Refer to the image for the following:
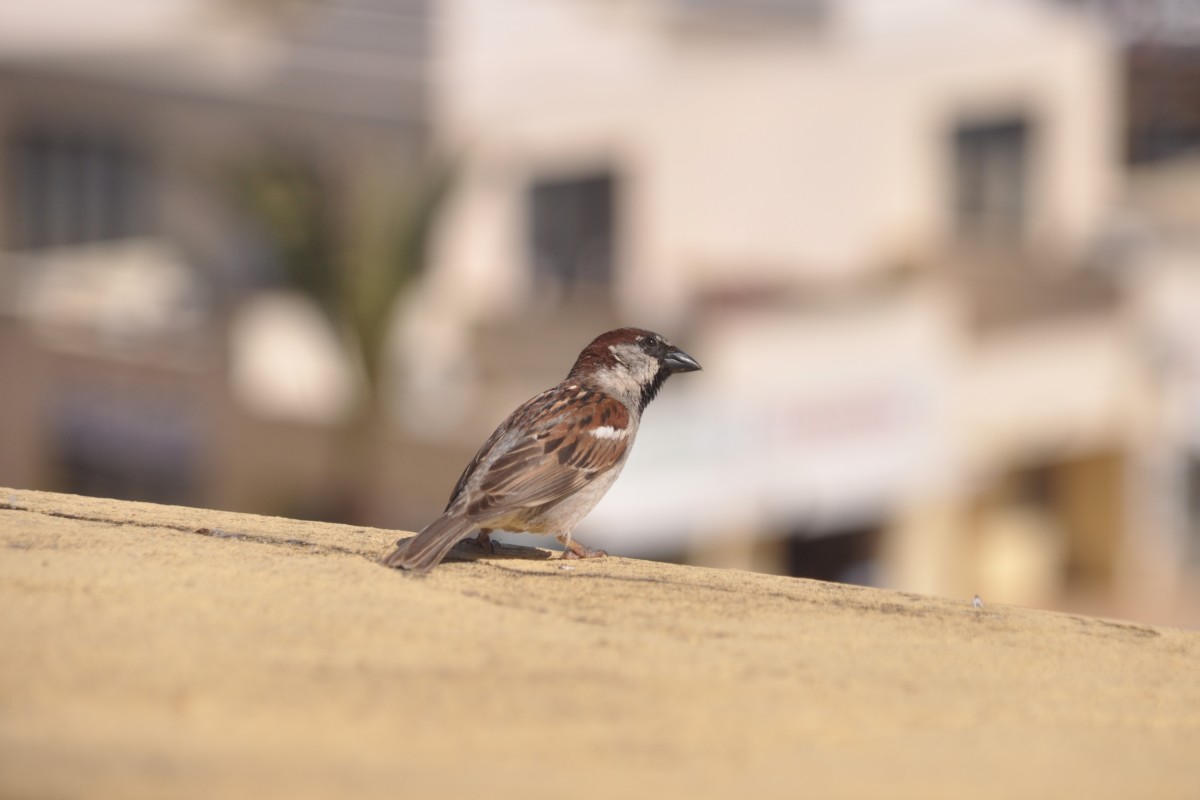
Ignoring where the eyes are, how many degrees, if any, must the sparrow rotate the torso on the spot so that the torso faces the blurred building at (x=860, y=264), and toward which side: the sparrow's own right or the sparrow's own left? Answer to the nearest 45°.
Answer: approximately 90° to the sparrow's own left

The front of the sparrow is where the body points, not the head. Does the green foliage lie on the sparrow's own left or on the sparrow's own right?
on the sparrow's own left

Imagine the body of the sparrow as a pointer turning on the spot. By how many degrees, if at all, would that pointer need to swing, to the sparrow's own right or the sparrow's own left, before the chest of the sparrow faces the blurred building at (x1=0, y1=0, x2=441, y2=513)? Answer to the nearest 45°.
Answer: approximately 90° to the sparrow's own left

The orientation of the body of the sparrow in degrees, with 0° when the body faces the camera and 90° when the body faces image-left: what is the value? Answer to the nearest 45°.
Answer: approximately 270°
